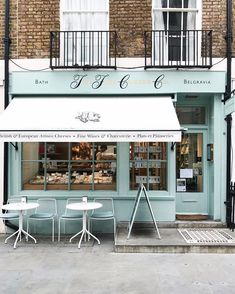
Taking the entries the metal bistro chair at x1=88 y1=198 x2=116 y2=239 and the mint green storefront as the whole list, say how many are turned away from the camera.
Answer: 0

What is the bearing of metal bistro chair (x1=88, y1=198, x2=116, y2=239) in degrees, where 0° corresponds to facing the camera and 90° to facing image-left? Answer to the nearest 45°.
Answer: approximately 45°

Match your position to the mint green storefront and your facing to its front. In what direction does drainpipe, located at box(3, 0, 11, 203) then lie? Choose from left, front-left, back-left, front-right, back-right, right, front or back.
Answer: right
